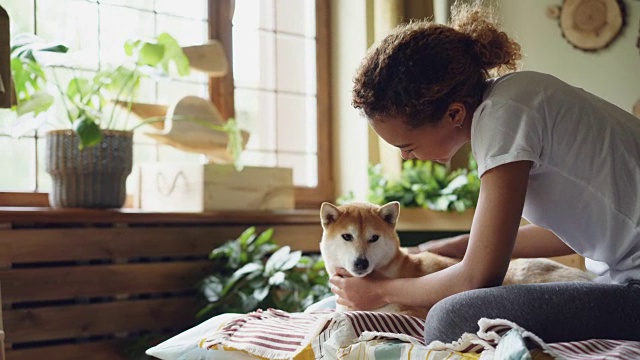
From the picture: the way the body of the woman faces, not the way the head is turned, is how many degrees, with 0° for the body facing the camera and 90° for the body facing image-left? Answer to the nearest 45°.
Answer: approximately 90°

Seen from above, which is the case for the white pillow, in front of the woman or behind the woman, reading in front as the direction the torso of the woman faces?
in front

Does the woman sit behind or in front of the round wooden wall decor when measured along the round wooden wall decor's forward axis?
in front

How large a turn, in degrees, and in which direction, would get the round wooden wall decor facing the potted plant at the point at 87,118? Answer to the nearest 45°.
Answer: approximately 45° to its right

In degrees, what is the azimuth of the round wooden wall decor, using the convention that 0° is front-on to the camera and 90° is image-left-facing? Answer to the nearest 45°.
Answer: approximately 0°

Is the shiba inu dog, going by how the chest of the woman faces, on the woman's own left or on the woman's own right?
on the woman's own right

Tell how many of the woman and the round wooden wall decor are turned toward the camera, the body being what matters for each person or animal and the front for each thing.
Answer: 1

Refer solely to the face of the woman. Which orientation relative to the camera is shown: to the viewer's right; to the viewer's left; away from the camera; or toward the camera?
to the viewer's left

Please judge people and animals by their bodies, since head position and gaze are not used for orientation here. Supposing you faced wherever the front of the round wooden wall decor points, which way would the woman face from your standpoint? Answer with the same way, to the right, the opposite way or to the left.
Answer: to the right

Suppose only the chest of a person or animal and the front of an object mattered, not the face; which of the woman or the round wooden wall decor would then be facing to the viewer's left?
the woman
